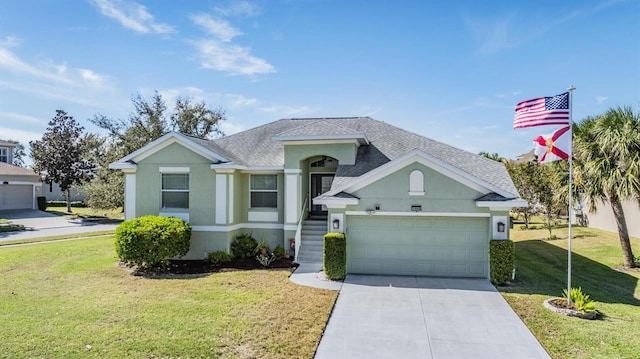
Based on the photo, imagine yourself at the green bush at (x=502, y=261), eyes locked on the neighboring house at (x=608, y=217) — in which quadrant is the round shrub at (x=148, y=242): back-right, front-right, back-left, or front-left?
back-left

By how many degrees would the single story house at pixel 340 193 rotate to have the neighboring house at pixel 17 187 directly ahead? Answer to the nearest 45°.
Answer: approximately 135° to its right

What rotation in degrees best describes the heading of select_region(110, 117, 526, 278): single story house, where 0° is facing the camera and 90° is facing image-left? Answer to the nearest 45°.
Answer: approximately 0°

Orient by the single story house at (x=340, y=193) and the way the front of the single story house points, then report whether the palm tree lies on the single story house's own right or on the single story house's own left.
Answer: on the single story house's own left

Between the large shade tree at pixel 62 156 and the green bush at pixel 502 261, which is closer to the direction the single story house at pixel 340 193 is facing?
the green bush

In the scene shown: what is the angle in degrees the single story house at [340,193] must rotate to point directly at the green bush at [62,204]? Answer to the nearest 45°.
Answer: approximately 135° to its right

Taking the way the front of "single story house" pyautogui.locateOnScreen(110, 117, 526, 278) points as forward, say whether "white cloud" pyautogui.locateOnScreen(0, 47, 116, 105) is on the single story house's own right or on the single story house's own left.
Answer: on the single story house's own right

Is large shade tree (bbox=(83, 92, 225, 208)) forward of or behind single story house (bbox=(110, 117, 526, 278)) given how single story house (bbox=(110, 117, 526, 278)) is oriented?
behind

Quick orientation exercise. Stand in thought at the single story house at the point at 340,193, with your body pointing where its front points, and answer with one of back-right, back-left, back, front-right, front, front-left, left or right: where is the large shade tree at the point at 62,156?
back-right

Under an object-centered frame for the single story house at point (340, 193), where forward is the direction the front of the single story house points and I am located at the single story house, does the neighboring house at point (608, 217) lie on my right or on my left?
on my left
